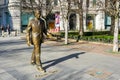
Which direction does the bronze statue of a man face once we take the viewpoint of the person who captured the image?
facing the viewer and to the right of the viewer
